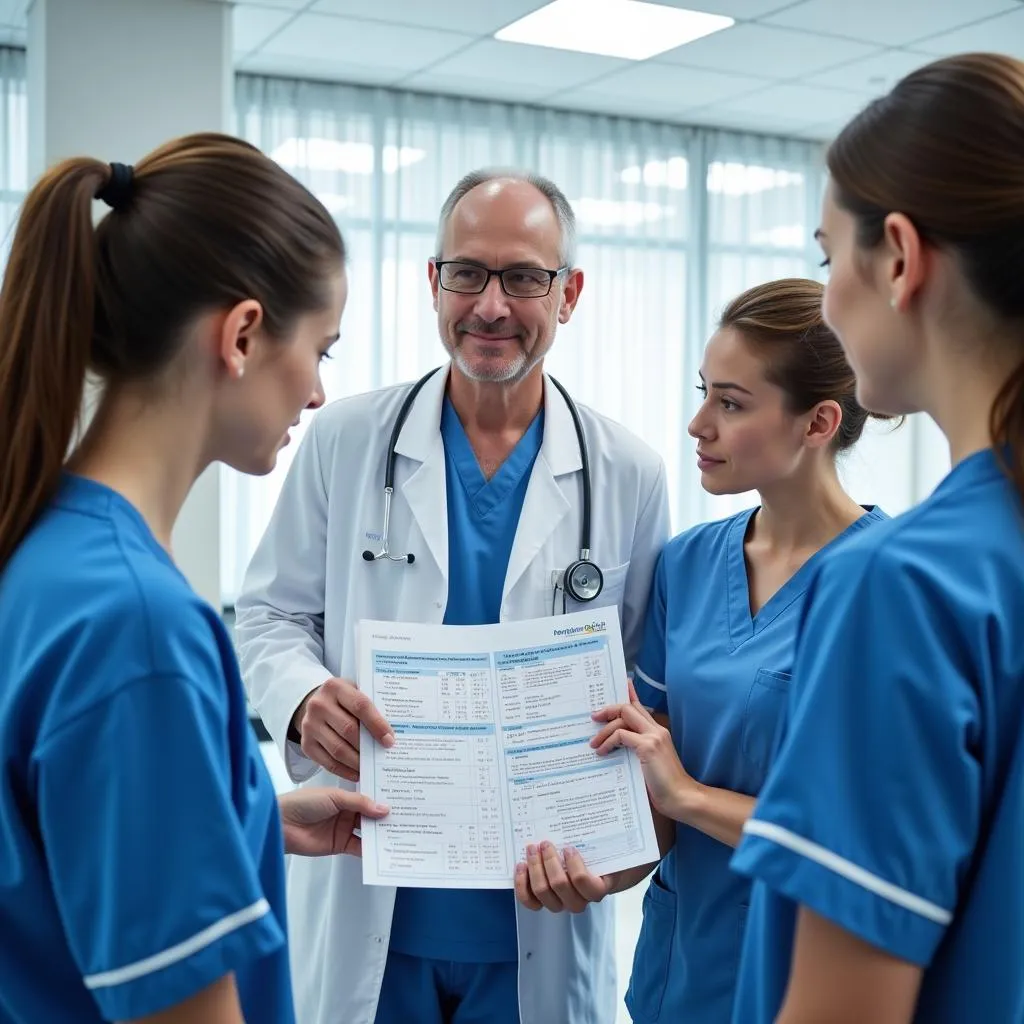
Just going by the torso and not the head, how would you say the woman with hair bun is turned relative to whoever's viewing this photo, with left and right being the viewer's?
facing the viewer and to the left of the viewer

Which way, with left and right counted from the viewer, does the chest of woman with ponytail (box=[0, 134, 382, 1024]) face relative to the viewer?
facing away from the viewer and to the right of the viewer

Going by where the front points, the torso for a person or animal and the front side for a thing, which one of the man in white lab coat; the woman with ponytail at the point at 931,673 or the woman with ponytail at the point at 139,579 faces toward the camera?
the man in white lab coat

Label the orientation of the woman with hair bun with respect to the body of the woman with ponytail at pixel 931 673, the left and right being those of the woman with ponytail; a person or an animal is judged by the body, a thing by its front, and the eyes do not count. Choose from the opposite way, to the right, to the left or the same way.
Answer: to the left

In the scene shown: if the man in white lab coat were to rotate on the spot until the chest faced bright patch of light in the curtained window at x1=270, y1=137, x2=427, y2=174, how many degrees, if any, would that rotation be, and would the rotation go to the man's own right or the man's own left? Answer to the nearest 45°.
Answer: approximately 180°

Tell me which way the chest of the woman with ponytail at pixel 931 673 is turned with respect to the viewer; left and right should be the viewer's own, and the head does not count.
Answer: facing away from the viewer and to the left of the viewer

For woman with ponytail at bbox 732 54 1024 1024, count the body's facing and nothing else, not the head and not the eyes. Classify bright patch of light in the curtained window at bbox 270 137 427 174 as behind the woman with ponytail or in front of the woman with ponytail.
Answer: in front

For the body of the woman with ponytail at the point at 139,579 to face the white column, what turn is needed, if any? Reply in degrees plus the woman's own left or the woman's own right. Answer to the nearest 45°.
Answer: approximately 45° to the woman's own left

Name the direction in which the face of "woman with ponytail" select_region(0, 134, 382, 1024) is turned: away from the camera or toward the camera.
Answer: away from the camera

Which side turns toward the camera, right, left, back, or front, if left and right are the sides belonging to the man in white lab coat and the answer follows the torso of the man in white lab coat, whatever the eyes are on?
front

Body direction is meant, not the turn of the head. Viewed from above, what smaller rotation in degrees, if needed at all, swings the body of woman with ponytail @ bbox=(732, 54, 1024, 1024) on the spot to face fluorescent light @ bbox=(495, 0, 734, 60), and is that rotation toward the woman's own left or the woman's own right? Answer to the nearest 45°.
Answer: approximately 45° to the woman's own right
